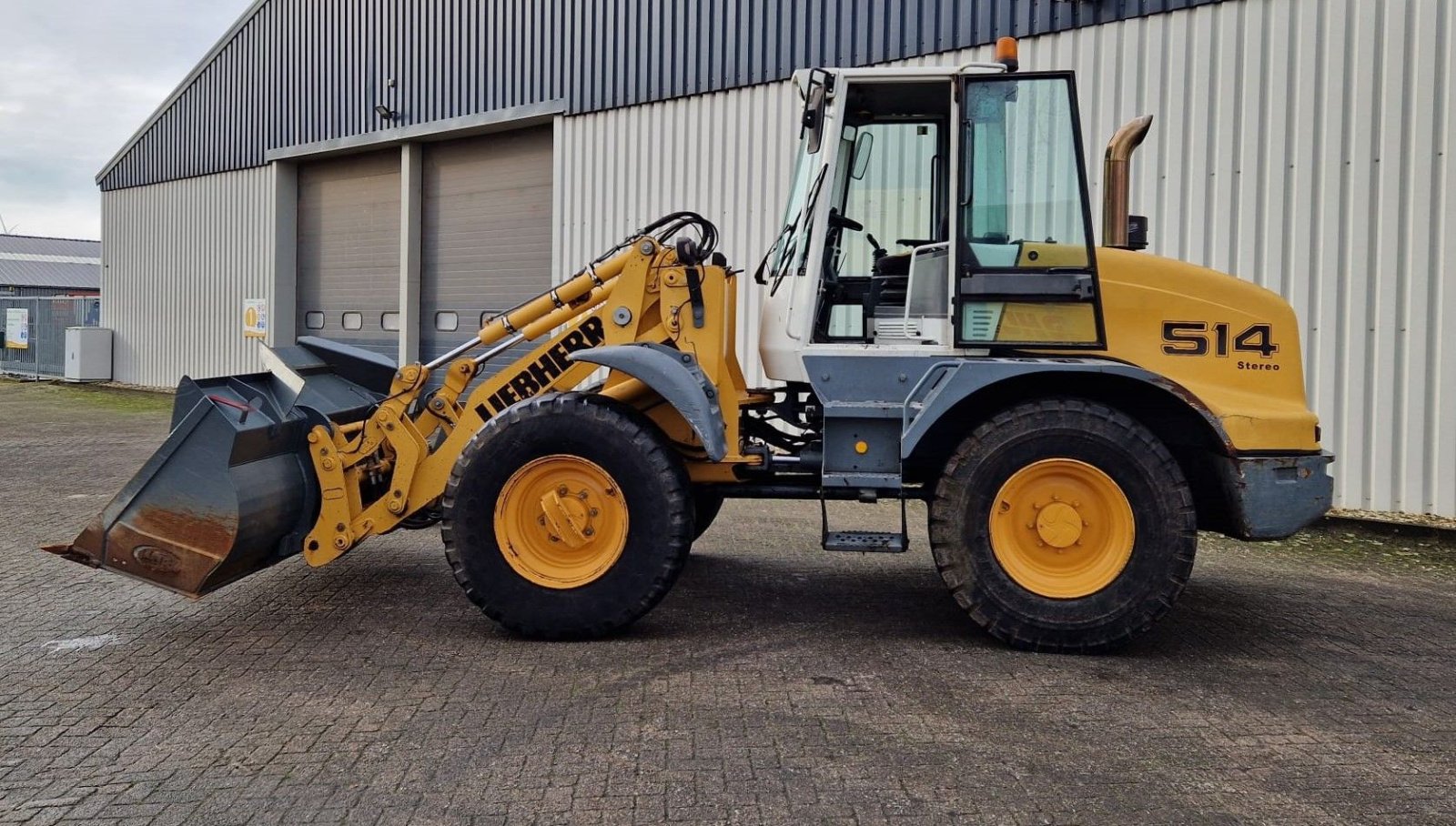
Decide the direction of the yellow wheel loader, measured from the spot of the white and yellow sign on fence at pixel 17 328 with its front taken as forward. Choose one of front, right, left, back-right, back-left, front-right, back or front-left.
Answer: front

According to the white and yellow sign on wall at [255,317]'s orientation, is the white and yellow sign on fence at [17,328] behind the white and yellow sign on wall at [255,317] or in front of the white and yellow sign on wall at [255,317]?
behind

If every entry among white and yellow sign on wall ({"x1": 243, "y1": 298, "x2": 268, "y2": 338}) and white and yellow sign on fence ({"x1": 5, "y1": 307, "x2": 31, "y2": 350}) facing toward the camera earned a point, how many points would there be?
2

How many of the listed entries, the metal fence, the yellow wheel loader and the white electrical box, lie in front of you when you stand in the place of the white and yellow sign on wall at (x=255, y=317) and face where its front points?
1

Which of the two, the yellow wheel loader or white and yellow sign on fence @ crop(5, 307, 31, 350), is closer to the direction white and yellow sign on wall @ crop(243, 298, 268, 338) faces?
the yellow wheel loader

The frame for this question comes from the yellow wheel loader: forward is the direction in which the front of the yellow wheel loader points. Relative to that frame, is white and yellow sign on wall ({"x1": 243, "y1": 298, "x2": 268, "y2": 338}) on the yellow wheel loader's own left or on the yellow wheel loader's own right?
on the yellow wheel loader's own right

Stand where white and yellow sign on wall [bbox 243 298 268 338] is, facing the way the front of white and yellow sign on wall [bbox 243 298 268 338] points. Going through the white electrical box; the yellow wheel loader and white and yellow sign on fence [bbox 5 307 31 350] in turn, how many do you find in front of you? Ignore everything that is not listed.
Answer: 1

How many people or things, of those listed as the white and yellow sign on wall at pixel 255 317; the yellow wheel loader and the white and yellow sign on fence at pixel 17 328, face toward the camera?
2

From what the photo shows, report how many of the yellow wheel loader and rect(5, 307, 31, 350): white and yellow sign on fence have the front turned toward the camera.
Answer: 1

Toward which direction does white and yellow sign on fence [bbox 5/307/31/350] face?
toward the camera

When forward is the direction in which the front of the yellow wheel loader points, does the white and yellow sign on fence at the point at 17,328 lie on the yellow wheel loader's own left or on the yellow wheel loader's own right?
on the yellow wheel loader's own right

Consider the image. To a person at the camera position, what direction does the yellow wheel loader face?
facing to the left of the viewer

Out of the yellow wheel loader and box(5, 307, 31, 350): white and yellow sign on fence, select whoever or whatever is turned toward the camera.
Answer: the white and yellow sign on fence
